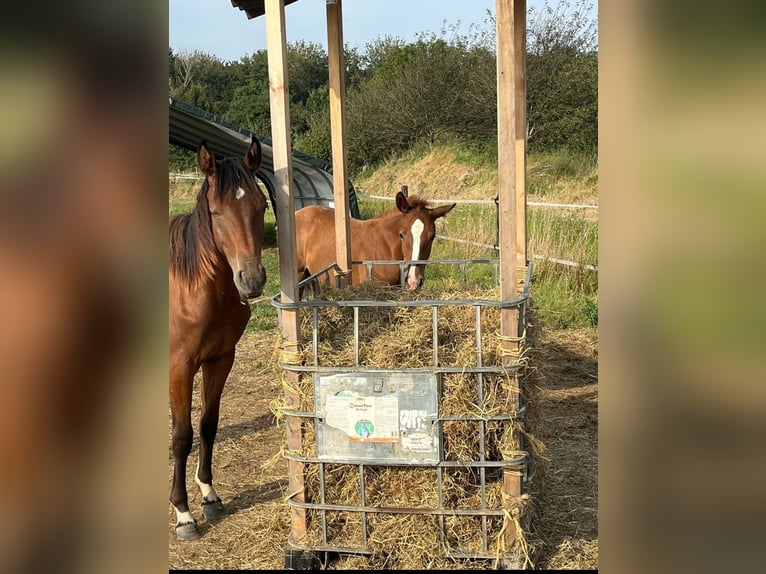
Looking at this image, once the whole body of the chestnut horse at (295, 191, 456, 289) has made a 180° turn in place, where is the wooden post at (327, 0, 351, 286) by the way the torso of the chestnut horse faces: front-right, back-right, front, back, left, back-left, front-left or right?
back-left

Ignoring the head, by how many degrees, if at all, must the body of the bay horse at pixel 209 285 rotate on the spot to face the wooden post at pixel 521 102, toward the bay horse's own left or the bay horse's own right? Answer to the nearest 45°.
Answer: approximately 45° to the bay horse's own left

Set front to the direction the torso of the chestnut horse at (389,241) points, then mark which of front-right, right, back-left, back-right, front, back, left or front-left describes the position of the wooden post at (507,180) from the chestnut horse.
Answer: front-right

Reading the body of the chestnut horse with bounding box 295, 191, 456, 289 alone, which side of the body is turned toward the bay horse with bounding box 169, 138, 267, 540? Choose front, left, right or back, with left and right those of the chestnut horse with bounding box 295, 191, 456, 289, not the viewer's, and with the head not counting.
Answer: right

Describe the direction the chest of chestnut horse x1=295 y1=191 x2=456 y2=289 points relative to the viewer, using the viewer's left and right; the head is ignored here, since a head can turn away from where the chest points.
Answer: facing the viewer and to the right of the viewer

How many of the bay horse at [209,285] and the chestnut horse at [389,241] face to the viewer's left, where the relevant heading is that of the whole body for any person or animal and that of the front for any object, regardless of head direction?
0

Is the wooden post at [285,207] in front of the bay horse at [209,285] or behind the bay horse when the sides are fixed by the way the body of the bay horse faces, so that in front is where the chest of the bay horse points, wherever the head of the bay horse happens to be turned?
in front
